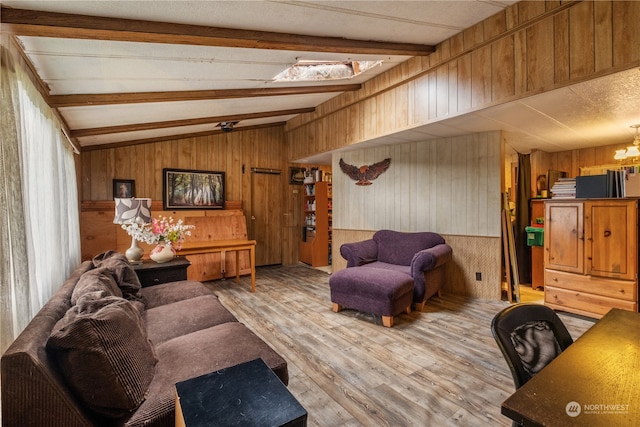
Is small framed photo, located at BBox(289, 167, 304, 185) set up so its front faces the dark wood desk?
yes

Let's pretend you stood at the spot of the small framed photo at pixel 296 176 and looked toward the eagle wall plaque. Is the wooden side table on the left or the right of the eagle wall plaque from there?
right

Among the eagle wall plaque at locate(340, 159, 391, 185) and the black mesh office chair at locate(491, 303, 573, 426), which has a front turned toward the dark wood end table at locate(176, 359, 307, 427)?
the eagle wall plaque

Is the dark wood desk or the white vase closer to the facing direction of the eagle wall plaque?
the dark wood desk

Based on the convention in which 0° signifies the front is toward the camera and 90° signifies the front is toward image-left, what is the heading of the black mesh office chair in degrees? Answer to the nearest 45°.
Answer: approximately 315°

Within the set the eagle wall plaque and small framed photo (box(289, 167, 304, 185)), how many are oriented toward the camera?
2

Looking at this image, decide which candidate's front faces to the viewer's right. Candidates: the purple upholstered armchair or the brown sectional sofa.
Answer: the brown sectional sofa

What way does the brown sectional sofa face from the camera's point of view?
to the viewer's right

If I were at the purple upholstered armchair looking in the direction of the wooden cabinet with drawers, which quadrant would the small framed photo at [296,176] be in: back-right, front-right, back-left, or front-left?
back-left

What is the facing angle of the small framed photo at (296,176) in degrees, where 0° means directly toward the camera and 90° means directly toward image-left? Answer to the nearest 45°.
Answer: approximately 0°
